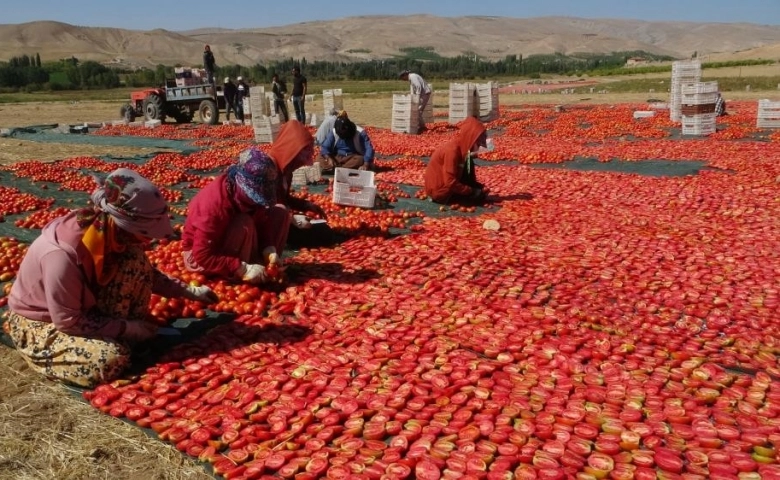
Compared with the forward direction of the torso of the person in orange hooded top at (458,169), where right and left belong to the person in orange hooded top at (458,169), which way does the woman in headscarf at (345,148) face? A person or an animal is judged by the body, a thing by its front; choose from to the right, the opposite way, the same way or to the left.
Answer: to the right

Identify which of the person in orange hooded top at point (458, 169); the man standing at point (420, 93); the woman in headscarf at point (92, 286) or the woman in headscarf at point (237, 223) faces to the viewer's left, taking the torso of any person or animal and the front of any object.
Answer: the man standing

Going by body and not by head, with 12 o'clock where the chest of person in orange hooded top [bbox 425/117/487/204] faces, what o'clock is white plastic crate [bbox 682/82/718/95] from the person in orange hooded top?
The white plastic crate is roughly at 10 o'clock from the person in orange hooded top.

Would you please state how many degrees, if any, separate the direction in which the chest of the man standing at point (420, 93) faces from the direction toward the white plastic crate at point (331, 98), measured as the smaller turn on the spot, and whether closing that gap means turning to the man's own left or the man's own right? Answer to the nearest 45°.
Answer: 0° — they already face it

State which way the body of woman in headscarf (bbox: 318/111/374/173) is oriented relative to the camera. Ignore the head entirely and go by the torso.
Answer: toward the camera

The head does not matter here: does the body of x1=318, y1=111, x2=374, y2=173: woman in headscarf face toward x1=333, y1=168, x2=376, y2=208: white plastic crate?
yes

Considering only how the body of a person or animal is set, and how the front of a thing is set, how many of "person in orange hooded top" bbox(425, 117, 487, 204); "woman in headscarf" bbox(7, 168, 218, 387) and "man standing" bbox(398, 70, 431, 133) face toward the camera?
0

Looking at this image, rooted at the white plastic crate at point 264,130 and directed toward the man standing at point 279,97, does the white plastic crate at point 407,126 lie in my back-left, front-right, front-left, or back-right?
front-right

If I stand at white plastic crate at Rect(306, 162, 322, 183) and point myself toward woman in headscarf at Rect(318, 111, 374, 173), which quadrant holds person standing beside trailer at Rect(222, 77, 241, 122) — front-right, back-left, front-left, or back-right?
front-left

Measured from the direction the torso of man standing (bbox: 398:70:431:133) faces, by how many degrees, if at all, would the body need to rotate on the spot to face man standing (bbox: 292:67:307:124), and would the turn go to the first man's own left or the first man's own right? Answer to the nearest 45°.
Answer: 0° — they already face them

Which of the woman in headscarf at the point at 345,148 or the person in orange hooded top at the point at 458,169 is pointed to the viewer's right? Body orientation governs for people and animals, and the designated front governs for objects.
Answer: the person in orange hooded top at the point at 458,169

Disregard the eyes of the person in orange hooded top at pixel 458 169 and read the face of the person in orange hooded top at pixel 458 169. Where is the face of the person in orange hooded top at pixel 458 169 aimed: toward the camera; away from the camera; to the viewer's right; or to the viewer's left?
to the viewer's right

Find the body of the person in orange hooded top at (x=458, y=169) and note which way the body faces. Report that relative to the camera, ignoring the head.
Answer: to the viewer's right

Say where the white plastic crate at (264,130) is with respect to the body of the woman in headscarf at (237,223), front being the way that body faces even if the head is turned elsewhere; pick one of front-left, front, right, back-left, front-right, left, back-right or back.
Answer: back-left

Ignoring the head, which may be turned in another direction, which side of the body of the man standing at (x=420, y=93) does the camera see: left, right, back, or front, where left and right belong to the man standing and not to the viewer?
left

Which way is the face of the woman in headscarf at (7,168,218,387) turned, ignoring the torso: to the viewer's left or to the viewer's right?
to the viewer's right

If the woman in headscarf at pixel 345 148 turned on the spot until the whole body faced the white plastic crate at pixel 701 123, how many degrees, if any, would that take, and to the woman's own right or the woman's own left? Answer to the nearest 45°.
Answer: approximately 135° to the woman's own left

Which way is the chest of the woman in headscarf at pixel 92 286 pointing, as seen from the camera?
to the viewer's right

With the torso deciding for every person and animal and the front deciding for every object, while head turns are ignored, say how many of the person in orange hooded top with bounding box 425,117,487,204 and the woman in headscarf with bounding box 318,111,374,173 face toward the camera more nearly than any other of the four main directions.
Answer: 1

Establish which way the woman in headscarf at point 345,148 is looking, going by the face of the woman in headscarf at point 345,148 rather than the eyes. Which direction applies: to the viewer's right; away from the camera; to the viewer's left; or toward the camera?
toward the camera

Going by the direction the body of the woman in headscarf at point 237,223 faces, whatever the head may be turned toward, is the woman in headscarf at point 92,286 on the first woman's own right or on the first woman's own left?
on the first woman's own right
